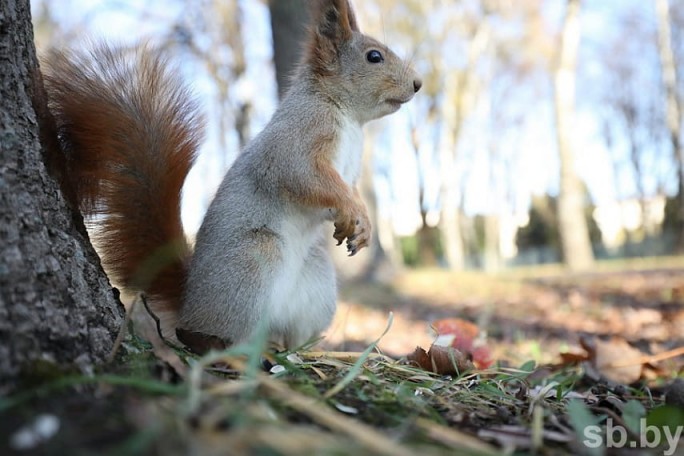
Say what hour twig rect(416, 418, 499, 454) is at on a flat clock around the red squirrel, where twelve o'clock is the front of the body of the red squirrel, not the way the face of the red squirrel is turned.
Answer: The twig is roughly at 2 o'clock from the red squirrel.

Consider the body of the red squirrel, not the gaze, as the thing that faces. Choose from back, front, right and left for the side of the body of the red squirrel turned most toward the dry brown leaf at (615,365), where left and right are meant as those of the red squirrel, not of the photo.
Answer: front

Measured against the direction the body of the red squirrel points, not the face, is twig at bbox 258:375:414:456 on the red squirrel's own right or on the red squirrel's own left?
on the red squirrel's own right

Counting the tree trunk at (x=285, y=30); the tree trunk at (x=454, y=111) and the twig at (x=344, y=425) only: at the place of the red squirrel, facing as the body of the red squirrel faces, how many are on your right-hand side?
1

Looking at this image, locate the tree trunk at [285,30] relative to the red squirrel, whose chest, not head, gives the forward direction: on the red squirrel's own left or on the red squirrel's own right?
on the red squirrel's own left

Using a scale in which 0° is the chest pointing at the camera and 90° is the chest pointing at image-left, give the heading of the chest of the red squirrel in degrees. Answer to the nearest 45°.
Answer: approximately 270°

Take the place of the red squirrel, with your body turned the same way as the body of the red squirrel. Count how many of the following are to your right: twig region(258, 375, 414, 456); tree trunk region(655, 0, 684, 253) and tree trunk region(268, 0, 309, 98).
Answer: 1

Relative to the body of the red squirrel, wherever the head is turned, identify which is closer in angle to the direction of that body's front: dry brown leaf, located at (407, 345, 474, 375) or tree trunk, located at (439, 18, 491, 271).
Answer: the dry brown leaf

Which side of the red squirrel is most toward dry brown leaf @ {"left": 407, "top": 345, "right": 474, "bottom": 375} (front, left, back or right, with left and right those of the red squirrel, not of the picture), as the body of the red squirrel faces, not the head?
front

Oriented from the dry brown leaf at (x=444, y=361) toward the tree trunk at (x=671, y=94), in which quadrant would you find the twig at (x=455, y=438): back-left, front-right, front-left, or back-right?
back-right

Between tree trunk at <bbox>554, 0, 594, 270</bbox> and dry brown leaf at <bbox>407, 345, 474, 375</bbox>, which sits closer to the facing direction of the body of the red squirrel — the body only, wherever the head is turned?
the dry brown leaf
